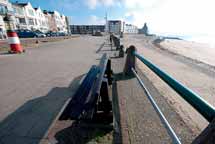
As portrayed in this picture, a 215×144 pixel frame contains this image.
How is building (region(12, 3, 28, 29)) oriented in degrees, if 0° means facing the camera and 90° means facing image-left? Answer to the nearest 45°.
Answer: approximately 315°

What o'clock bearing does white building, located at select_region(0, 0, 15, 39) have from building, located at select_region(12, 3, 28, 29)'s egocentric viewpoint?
The white building is roughly at 2 o'clock from the building.

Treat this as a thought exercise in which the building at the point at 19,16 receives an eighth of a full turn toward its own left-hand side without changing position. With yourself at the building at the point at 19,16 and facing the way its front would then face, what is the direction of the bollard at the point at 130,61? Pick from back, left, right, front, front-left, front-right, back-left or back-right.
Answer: right
